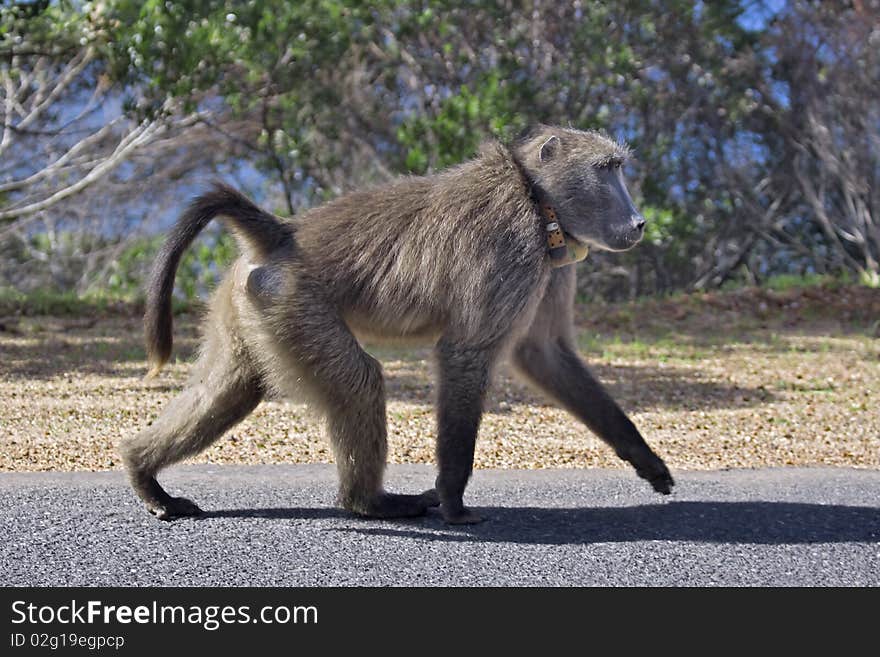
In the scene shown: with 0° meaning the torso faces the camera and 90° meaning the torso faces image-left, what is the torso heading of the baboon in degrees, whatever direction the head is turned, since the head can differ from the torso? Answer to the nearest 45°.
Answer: approximately 270°
